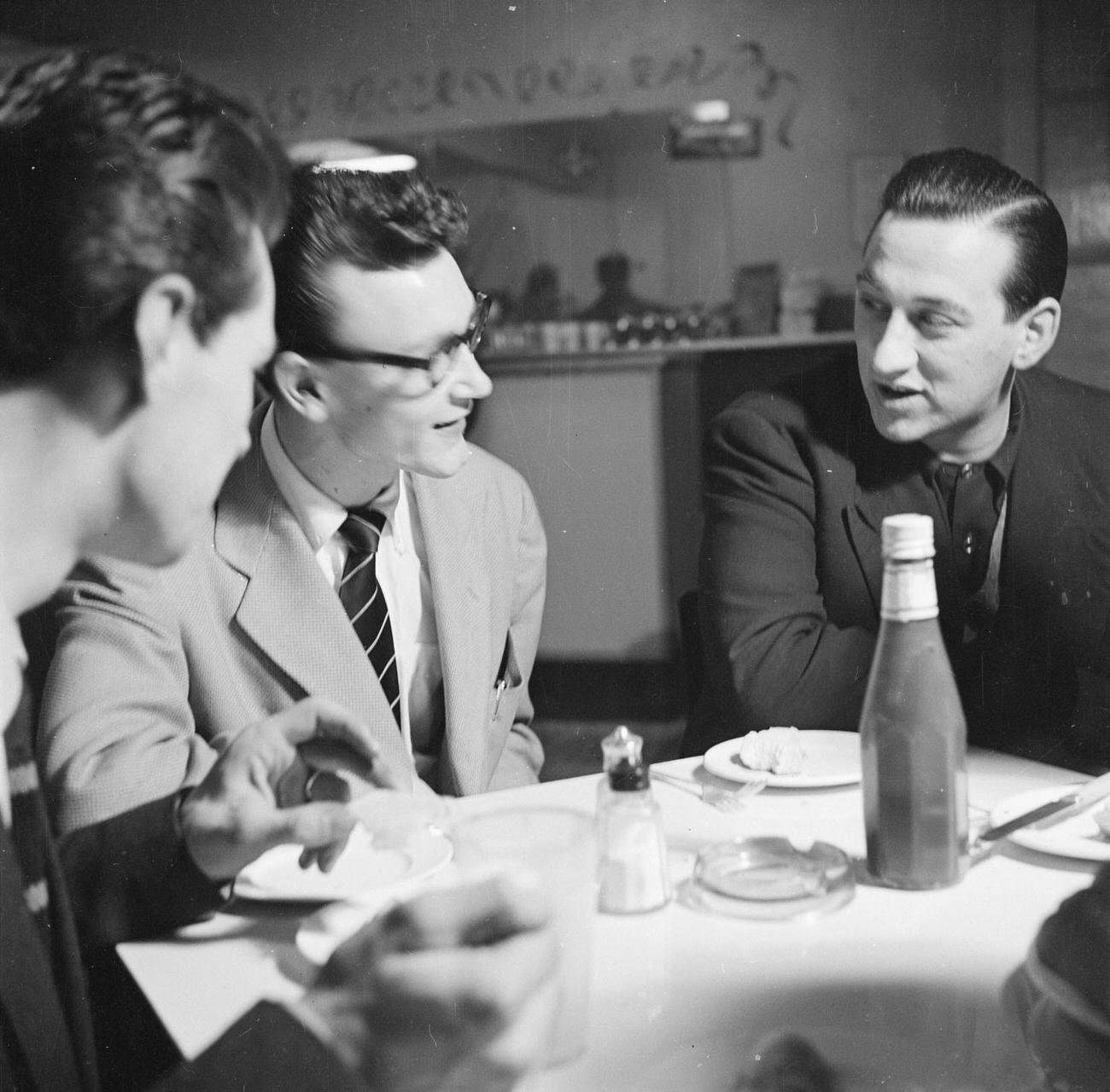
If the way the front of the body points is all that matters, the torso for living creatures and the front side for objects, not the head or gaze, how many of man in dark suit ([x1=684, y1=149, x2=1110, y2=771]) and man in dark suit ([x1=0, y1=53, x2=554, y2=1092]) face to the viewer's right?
1

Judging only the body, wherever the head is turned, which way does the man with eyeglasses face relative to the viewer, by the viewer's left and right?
facing the viewer and to the right of the viewer

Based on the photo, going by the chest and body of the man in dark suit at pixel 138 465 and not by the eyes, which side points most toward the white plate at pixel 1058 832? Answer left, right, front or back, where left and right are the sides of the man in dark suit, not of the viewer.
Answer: front

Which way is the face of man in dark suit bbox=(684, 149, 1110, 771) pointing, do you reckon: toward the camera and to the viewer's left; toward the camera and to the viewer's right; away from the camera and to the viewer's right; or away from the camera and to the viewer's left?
toward the camera and to the viewer's left

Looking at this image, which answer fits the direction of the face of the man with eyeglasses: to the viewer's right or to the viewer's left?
to the viewer's right

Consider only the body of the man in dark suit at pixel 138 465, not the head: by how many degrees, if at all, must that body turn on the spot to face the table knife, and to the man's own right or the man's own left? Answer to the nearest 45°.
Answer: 0° — they already face it

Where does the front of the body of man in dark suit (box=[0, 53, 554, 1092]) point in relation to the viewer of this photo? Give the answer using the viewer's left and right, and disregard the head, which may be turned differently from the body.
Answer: facing to the right of the viewer

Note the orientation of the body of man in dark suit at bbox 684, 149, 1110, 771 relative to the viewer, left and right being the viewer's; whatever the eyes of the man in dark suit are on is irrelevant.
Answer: facing the viewer and to the left of the viewer
